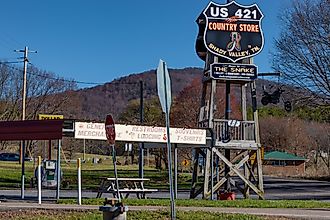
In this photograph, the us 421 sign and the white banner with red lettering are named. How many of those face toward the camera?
2

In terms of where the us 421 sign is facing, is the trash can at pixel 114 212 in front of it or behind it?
in front

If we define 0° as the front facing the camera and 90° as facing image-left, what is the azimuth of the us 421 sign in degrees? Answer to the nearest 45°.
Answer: approximately 0°
